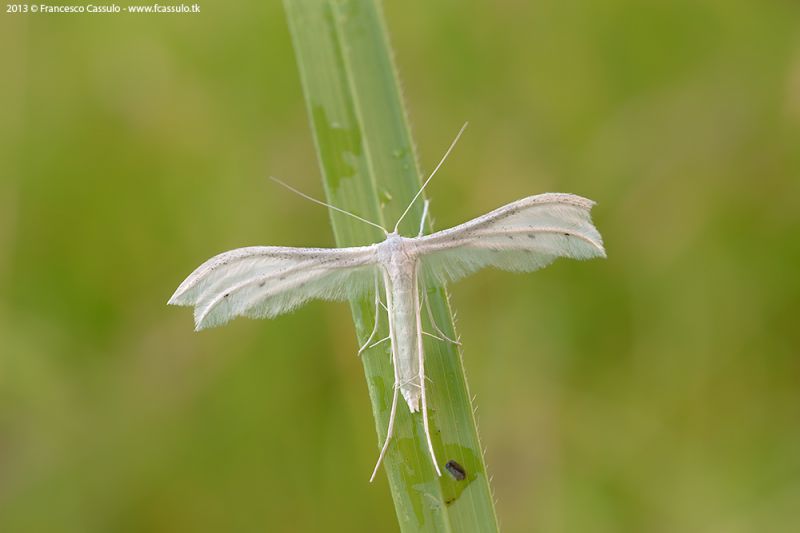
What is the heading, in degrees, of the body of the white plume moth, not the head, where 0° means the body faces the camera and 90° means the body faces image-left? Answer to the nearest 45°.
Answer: approximately 180°
